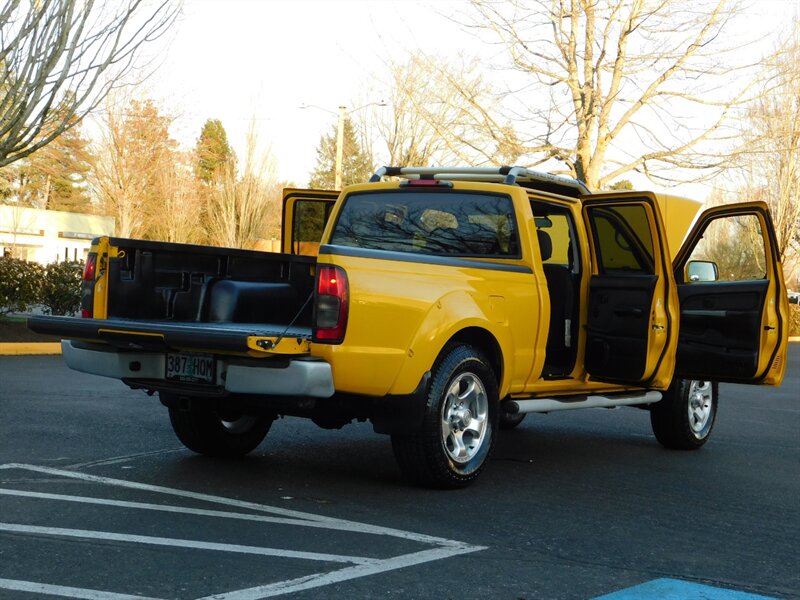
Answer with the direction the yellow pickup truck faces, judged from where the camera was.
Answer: facing away from the viewer and to the right of the viewer

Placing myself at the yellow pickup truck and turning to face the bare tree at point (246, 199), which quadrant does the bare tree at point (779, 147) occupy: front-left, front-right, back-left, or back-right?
front-right

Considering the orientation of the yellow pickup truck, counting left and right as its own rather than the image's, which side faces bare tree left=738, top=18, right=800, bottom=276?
front

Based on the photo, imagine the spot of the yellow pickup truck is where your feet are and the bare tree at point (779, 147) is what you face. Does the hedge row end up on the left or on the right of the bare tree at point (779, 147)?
left

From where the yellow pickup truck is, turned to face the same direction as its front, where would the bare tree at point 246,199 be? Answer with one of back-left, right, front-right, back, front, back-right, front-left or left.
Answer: front-left

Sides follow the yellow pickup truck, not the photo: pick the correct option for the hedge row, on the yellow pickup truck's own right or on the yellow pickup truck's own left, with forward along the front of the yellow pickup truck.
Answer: on the yellow pickup truck's own left

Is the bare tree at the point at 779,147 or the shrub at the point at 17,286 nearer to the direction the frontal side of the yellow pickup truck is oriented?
the bare tree

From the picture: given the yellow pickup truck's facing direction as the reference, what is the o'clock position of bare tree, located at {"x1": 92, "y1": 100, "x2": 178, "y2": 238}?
The bare tree is roughly at 10 o'clock from the yellow pickup truck.

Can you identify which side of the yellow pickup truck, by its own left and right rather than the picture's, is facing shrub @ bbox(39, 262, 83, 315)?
left
